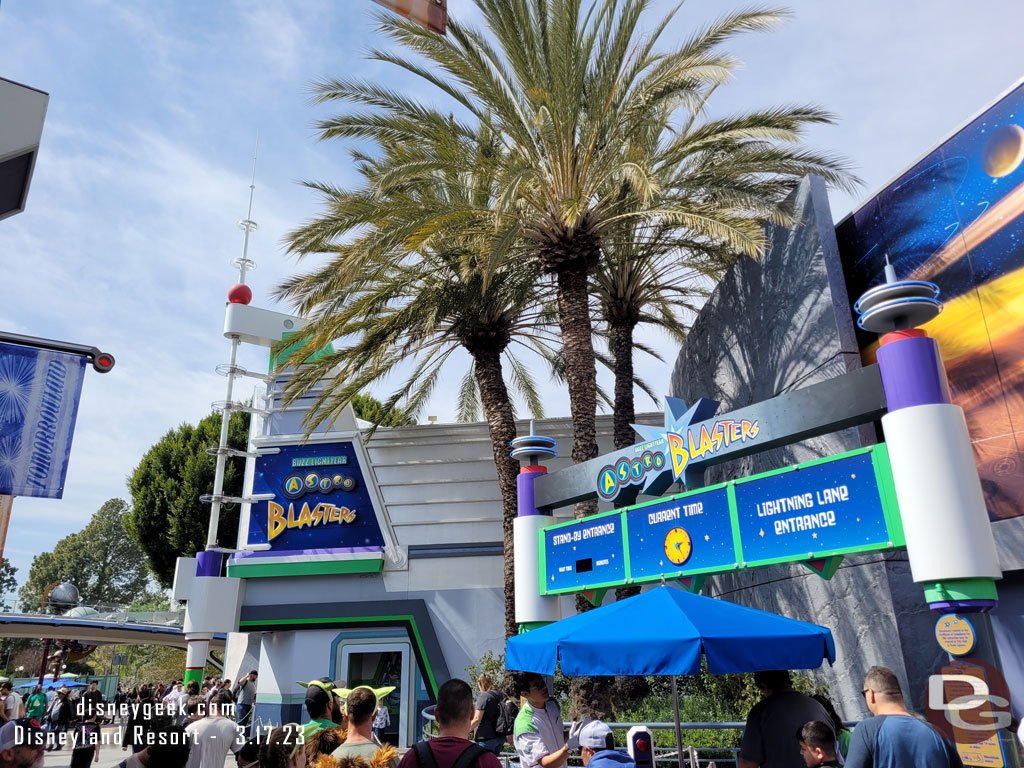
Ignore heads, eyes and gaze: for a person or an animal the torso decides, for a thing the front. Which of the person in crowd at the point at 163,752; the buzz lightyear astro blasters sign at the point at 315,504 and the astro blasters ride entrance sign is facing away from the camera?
the person in crowd

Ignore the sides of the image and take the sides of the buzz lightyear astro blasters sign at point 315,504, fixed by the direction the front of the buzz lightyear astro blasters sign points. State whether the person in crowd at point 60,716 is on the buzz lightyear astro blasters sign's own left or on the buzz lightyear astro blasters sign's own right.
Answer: on the buzz lightyear astro blasters sign's own right

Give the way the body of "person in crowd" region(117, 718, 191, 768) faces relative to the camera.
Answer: away from the camera

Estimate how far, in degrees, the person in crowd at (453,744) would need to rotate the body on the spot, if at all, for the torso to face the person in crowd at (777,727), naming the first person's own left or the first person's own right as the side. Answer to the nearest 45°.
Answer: approximately 45° to the first person's own right

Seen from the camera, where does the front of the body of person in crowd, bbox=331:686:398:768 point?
away from the camera

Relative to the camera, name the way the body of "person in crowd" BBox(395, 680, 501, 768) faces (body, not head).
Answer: away from the camera

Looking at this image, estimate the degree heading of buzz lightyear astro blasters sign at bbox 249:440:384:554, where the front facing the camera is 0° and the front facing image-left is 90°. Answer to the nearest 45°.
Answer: approximately 0°

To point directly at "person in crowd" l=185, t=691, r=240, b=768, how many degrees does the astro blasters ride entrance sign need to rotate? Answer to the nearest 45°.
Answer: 0° — it already faces them

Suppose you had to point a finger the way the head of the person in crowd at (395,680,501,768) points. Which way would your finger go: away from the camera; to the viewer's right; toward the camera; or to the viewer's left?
away from the camera

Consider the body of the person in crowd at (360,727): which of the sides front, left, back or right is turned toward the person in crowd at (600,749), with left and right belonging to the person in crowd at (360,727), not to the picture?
right

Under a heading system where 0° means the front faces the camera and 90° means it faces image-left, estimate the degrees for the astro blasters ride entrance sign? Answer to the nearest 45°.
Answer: approximately 45°

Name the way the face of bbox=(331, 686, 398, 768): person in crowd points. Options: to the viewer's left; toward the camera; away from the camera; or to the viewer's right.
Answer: away from the camera
